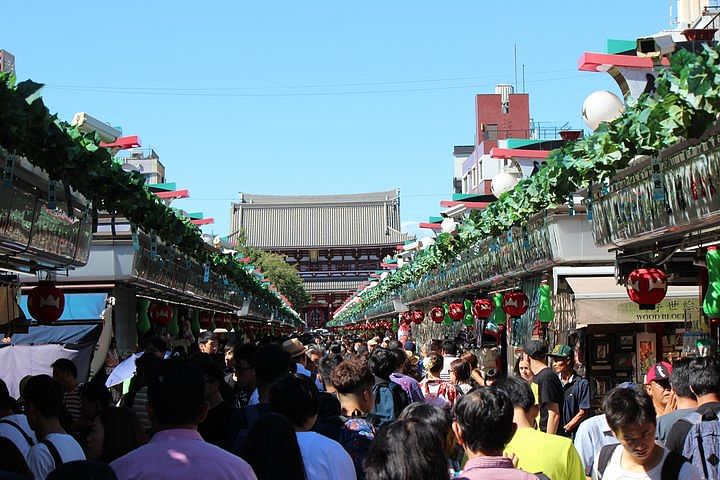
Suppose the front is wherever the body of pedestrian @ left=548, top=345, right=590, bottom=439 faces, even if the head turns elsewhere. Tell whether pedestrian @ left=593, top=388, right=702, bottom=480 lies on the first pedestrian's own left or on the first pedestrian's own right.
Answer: on the first pedestrian's own left

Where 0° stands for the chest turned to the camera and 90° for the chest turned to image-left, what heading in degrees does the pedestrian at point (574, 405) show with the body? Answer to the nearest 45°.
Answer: approximately 45°

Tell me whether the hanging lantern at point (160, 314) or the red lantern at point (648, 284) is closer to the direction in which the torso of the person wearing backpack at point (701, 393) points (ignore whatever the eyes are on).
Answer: the red lantern

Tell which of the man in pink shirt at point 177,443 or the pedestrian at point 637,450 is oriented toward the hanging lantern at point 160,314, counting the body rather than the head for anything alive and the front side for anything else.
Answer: the man in pink shirt

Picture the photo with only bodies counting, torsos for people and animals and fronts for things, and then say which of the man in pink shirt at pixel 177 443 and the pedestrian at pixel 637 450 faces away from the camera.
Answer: the man in pink shirt

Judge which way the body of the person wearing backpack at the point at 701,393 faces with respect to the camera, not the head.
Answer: away from the camera

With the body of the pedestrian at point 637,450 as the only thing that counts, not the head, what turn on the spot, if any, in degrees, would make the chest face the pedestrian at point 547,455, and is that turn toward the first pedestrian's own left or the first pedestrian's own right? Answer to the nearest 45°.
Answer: approximately 90° to the first pedestrian's own right

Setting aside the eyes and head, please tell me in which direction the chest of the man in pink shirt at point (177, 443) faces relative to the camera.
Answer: away from the camera
